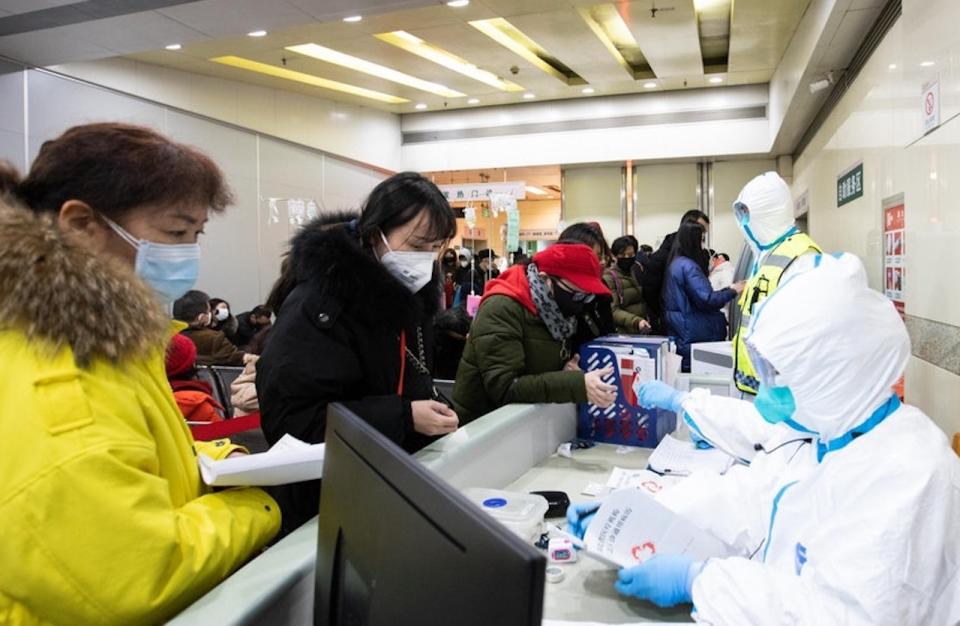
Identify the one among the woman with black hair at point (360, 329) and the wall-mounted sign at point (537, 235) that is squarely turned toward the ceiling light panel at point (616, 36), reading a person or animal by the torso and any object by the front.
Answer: the wall-mounted sign

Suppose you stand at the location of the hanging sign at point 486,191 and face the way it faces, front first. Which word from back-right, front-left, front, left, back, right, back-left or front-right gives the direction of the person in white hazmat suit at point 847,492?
front

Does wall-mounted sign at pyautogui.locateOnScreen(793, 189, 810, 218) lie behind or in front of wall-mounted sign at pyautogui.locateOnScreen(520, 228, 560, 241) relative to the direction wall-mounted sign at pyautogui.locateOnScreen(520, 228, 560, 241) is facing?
in front

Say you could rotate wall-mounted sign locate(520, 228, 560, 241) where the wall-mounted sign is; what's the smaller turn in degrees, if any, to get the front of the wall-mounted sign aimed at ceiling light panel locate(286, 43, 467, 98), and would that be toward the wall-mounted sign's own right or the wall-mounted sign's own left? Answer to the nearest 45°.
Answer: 0° — it already faces it

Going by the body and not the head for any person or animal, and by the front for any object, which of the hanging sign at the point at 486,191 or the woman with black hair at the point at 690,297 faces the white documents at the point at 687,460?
the hanging sign

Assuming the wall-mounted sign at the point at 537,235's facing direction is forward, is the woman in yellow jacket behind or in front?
in front

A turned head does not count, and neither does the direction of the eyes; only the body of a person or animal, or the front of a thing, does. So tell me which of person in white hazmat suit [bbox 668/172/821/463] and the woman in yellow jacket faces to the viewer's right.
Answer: the woman in yellow jacket

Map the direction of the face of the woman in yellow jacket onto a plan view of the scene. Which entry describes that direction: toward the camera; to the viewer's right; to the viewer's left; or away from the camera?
to the viewer's right

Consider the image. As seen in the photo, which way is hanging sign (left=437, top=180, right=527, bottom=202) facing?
toward the camera

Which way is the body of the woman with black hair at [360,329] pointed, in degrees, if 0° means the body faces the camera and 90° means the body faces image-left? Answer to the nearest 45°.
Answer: approximately 315°

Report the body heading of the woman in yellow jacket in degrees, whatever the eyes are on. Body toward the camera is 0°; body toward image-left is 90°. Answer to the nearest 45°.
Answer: approximately 270°

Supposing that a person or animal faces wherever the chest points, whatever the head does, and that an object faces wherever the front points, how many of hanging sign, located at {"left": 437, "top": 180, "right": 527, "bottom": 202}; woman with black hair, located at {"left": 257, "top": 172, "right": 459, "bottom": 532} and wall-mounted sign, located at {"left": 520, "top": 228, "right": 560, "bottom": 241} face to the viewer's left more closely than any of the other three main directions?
0
